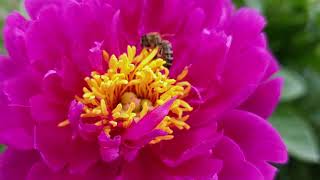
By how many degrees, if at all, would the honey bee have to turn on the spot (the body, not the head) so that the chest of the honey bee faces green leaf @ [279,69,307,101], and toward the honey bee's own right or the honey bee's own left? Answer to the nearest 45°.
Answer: approximately 135° to the honey bee's own right

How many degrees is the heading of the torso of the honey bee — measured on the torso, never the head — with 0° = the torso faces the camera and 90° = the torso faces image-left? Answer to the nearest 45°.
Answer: approximately 90°
